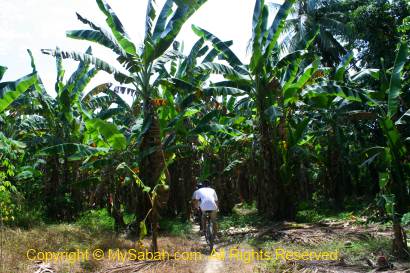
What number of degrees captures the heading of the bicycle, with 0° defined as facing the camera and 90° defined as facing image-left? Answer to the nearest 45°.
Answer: approximately 180°
